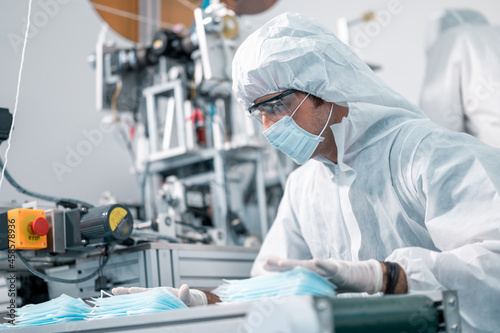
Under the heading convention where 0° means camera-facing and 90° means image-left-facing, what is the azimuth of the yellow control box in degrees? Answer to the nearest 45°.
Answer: approximately 315°

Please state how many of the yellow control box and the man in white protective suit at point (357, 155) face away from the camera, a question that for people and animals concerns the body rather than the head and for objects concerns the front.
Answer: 0

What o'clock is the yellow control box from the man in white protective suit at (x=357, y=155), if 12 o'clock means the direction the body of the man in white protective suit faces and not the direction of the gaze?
The yellow control box is roughly at 1 o'clock from the man in white protective suit.

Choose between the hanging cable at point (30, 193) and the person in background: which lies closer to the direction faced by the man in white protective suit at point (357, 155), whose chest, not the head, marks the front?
the hanging cable

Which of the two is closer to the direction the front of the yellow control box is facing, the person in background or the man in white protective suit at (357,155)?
the man in white protective suit

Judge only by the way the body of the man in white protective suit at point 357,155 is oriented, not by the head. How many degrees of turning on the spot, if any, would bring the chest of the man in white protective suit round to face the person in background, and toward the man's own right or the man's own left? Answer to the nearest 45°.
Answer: approximately 180°

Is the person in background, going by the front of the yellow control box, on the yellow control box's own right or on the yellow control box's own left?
on the yellow control box's own left

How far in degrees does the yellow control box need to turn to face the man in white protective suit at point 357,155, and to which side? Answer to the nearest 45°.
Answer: approximately 45° to its left

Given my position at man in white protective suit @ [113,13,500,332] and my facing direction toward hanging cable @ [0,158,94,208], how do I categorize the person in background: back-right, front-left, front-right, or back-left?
back-right
